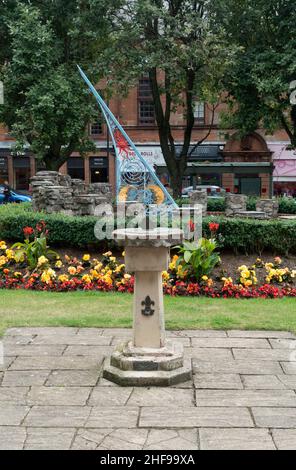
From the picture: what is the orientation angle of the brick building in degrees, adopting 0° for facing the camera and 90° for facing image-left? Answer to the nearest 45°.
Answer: approximately 0°

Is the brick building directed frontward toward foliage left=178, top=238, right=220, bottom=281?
yes

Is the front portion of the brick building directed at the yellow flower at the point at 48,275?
yes

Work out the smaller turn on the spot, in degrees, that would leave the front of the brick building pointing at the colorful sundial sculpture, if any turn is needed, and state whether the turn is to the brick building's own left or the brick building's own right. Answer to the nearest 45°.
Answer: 0° — it already faces it

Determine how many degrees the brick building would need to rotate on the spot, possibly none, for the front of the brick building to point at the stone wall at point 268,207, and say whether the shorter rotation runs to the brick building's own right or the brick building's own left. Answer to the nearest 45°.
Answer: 0° — it already faces it

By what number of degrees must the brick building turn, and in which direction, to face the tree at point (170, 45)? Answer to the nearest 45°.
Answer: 0° — it already faces it

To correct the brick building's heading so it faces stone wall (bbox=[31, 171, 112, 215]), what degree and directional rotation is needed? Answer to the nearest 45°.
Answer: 0° — it already faces it

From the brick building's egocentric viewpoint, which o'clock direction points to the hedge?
The hedge is roughly at 12 o'clock from the brick building.
